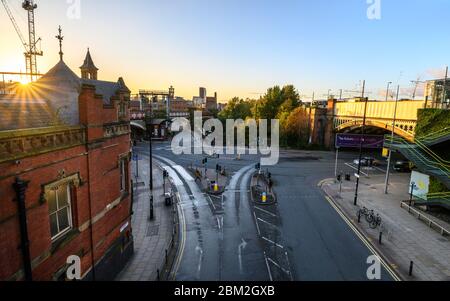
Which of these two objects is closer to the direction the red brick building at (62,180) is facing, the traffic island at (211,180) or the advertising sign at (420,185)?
the advertising sign

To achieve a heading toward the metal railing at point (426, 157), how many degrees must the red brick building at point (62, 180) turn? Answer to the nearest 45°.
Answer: approximately 45° to its left

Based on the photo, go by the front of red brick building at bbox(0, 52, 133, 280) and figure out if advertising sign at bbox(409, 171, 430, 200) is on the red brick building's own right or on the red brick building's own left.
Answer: on the red brick building's own left

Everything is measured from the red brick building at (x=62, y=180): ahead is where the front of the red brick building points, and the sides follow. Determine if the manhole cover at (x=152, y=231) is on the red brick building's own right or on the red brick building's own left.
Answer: on the red brick building's own left

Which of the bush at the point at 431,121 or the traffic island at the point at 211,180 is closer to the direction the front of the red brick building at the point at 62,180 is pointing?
the bush

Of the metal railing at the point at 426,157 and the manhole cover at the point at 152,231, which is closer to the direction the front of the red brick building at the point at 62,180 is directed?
the metal railing

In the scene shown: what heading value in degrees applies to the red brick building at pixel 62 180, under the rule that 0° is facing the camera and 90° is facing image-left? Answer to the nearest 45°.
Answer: approximately 315°

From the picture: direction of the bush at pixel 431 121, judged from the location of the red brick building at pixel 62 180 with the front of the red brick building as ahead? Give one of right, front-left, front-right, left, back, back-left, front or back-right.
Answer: front-left

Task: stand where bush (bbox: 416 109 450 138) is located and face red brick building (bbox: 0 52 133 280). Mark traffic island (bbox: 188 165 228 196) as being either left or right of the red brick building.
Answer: right
